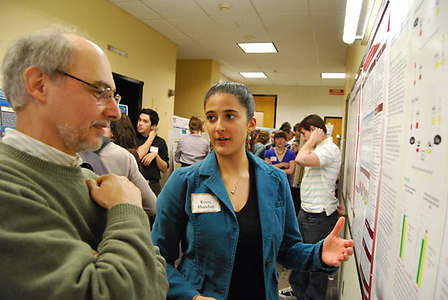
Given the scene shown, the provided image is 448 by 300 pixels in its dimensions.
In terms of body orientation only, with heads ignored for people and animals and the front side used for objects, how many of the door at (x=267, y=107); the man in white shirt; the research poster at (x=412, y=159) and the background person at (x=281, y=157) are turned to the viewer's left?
2

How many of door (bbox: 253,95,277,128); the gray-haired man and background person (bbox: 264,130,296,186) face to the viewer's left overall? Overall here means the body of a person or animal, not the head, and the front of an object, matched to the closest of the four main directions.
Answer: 0

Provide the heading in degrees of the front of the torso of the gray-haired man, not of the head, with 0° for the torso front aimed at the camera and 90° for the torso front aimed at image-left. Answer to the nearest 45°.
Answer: approximately 270°

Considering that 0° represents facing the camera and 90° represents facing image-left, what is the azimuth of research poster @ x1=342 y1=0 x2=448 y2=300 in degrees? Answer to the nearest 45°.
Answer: approximately 90°

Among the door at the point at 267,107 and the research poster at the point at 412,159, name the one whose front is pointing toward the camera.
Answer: the door

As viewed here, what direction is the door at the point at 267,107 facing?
toward the camera

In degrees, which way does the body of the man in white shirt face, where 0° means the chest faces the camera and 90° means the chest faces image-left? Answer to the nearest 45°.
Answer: approximately 90°

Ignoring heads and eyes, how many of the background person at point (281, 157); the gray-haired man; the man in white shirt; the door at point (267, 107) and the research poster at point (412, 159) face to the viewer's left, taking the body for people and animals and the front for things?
2

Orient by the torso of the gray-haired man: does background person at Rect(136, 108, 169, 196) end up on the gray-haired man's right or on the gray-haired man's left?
on the gray-haired man's left

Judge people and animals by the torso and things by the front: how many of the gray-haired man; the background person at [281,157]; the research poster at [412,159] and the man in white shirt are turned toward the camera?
1

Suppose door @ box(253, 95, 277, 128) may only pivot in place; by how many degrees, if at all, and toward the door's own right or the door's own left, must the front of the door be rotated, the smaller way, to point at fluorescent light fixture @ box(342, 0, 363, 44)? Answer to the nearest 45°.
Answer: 0° — it already faces it

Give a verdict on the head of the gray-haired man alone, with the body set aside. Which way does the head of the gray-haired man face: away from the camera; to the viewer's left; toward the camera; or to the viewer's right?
to the viewer's right

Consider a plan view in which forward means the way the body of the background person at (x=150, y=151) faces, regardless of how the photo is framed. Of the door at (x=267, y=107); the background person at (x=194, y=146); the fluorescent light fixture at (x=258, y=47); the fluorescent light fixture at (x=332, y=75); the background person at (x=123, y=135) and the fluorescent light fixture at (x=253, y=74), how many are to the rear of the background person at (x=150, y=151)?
5
